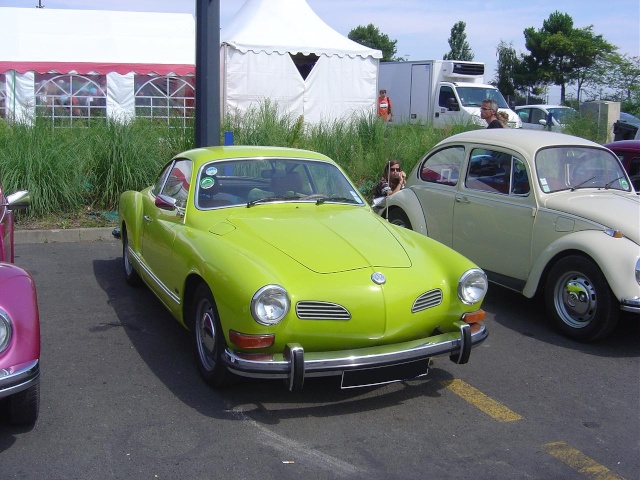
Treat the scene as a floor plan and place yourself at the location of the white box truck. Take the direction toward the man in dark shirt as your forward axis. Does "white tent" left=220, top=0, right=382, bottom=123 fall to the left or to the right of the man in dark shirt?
right

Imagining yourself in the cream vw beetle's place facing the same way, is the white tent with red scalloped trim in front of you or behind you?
behind

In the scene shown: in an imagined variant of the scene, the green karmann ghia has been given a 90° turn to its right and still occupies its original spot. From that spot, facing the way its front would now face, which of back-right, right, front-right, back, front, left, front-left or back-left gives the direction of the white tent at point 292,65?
back-right

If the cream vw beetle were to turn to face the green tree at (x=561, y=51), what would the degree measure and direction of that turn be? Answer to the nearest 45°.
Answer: approximately 135° to its left

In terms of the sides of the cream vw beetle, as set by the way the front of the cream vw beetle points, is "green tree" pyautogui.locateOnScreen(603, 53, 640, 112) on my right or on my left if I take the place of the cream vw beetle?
on my left

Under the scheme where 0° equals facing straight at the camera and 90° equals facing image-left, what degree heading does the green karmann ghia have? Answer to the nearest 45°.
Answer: approximately 315°

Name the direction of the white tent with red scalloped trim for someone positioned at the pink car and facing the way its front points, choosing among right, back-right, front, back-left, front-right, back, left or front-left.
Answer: back

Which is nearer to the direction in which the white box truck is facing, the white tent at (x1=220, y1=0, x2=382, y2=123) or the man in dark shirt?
the man in dark shirt

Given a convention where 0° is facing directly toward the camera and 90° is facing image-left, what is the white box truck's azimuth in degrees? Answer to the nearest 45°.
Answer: approximately 315°

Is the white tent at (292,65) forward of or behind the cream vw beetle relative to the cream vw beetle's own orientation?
behind
